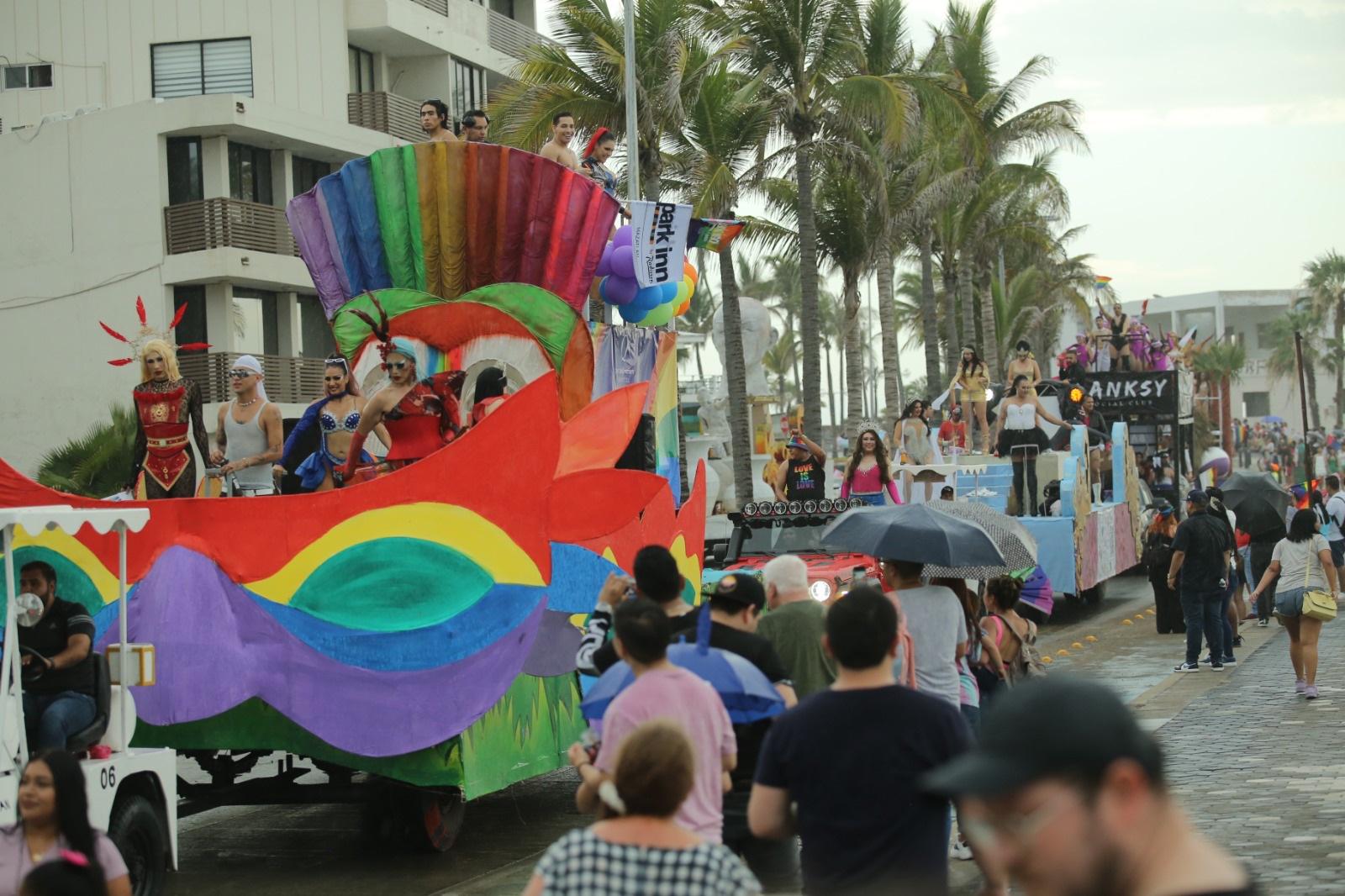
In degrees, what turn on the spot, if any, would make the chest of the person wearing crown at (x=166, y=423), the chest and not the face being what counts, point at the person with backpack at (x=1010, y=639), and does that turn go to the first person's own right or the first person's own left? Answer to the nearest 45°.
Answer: approximately 45° to the first person's own left

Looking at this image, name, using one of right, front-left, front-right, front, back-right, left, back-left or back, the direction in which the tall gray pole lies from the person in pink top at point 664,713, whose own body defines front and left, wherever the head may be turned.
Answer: front-right

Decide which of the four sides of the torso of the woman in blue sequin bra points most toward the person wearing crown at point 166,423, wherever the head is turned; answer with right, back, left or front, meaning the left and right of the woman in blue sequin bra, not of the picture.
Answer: right

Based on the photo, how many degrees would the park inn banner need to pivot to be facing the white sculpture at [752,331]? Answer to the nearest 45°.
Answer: approximately 180°

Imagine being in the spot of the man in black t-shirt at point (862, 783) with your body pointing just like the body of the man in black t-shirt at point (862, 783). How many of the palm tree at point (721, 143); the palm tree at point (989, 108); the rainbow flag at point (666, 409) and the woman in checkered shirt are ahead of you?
3

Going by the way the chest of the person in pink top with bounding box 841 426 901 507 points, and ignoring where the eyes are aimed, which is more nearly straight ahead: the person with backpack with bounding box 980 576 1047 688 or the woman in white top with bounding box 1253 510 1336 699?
the person with backpack

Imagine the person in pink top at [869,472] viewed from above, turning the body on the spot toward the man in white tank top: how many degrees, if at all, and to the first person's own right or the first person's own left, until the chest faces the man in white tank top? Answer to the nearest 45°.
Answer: approximately 45° to the first person's own right

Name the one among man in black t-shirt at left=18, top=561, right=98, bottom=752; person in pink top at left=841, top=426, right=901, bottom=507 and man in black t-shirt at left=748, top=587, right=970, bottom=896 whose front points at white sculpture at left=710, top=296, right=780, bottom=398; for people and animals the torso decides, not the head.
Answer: man in black t-shirt at left=748, top=587, right=970, bottom=896

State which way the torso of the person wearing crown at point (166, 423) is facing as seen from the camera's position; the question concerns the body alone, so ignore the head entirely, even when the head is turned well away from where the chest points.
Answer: toward the camera

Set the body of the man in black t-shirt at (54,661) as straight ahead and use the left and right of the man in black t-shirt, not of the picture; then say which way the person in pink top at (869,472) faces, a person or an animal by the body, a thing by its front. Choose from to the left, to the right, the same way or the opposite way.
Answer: to the left

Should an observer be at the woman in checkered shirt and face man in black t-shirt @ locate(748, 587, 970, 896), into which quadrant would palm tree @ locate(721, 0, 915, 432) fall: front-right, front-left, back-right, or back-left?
front-left

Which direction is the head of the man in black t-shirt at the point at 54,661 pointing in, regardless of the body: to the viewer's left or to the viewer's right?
to the viewer's left

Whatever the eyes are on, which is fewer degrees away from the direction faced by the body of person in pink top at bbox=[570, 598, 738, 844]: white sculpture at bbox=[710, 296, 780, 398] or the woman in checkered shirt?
the white sculpture

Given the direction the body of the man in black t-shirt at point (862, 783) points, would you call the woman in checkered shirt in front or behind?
behind

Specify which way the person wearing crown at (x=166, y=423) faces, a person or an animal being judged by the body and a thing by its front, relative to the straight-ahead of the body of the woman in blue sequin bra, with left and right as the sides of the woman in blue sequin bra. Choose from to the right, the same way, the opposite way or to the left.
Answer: the same way

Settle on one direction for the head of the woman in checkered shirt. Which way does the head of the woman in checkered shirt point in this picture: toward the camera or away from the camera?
away from the camera

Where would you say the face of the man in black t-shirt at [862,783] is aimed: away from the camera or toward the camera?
away from the camera

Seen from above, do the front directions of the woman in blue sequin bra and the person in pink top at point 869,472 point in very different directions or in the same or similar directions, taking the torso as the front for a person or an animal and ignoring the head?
same or similar directions

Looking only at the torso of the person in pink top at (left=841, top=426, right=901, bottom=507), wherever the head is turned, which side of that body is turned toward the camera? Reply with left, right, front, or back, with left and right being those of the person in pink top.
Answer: front

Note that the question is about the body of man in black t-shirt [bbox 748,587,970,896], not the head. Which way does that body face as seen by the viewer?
away from the camera

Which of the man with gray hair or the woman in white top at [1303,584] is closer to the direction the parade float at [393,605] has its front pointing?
the man with gray hair
